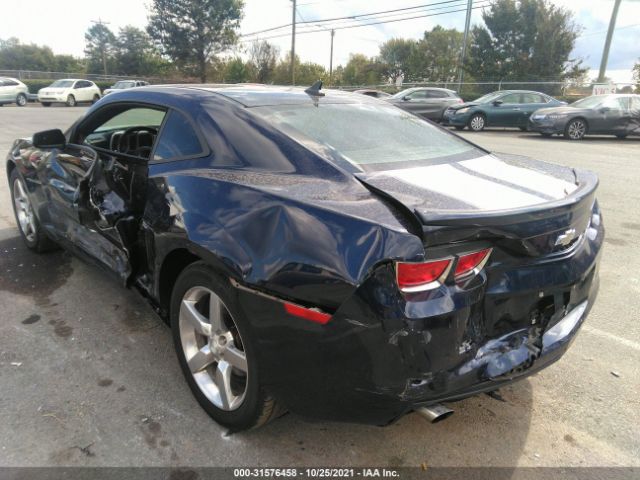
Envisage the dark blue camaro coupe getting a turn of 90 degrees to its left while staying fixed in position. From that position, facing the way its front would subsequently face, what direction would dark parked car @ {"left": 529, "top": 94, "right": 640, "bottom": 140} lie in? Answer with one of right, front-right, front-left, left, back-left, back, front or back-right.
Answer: back

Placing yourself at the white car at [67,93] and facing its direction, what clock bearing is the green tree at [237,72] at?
The green tree is roughly at 6 o'clock from the white car.

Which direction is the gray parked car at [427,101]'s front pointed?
to the viewer's left

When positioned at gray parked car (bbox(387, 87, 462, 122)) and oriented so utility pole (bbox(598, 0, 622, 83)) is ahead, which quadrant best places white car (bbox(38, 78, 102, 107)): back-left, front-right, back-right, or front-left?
back-left

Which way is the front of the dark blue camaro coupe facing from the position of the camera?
facing away from the viewer and to the left of the viewer

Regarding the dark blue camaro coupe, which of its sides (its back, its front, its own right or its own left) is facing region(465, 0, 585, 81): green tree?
right

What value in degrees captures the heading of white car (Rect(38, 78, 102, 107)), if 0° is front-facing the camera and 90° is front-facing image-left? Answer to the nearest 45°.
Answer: approximately 45°

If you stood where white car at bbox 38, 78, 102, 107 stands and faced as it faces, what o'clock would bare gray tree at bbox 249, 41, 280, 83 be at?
The bare gray tree is roughly at 6 o'clock from the white car.

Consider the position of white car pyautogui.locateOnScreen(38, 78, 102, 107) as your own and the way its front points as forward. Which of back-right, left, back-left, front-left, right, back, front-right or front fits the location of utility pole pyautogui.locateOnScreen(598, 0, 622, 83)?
left

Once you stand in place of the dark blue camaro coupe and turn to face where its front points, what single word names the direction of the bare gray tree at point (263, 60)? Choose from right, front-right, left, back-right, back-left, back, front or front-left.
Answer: front-right

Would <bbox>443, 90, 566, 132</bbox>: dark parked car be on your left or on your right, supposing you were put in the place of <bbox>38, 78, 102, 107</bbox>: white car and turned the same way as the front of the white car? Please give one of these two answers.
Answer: on your left
